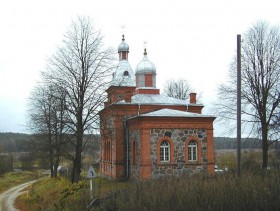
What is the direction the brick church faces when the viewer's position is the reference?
facing away from the viewer and to the left of the viewer

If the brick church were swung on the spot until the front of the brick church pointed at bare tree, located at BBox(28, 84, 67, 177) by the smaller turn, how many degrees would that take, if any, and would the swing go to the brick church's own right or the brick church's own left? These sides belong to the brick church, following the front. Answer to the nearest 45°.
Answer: approximately 90° to the brick church's own left
